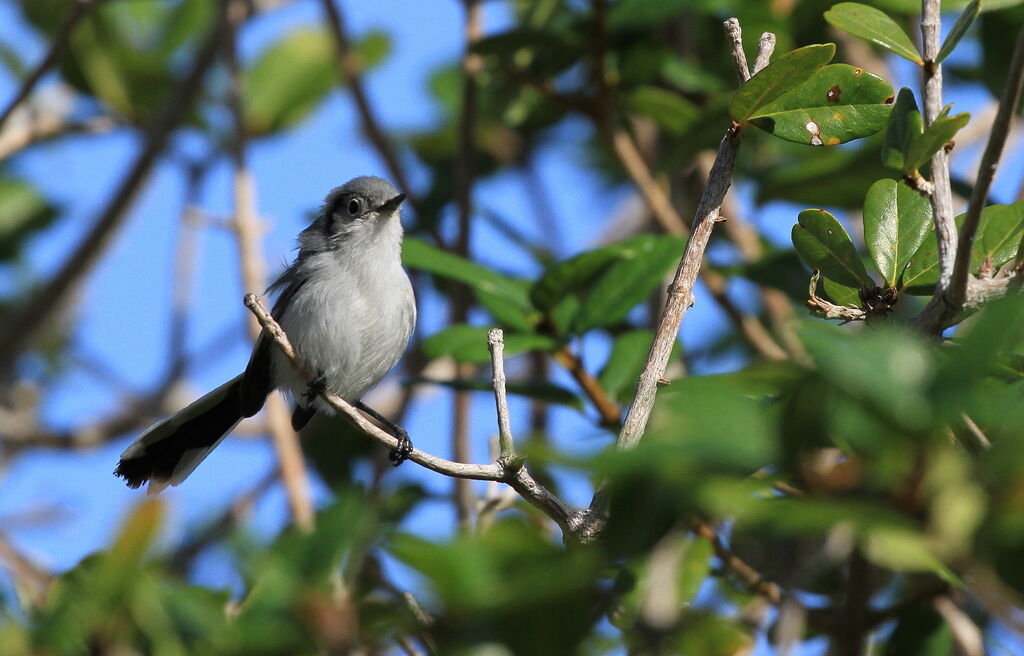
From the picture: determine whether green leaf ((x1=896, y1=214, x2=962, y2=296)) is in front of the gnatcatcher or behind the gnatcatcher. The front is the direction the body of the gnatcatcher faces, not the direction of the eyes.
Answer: in front

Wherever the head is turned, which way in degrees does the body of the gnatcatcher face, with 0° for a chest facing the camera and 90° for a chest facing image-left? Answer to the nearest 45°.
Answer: approximately 315°

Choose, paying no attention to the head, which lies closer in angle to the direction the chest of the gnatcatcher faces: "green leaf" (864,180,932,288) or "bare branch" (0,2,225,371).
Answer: the green leaf

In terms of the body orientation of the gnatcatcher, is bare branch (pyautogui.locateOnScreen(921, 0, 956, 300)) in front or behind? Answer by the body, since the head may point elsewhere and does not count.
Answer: in front

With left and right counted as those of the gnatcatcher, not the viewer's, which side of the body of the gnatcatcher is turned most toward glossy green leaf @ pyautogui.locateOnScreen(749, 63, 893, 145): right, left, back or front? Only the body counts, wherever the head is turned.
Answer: front

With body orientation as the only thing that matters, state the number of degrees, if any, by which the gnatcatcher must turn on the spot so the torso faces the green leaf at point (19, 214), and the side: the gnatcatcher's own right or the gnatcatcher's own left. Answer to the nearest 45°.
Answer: approximately 180°

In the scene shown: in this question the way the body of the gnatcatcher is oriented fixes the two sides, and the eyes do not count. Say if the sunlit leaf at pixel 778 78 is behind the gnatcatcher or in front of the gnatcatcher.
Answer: in front

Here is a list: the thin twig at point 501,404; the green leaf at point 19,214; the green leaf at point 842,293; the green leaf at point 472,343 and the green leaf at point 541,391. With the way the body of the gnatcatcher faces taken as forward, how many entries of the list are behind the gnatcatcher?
1
